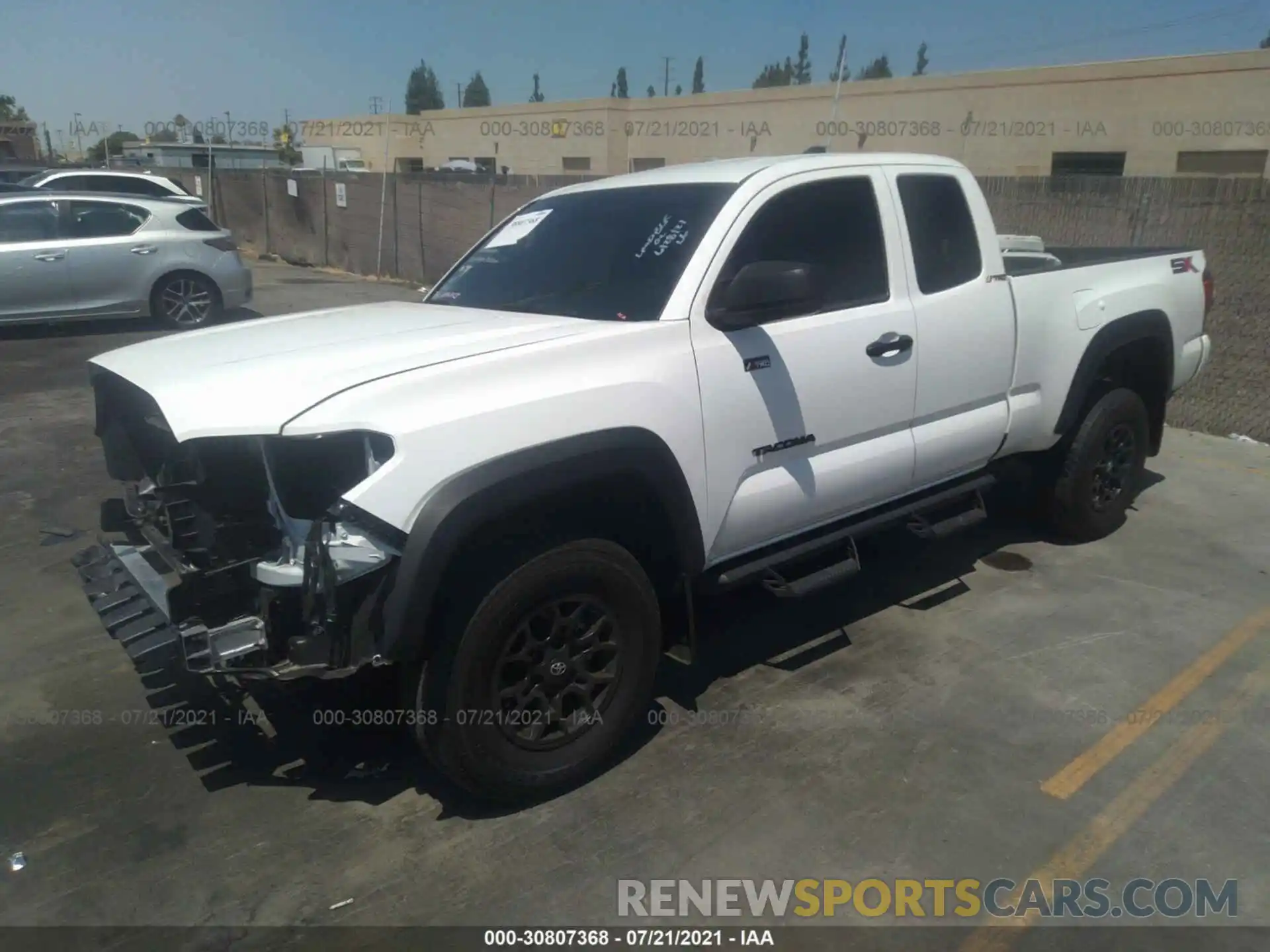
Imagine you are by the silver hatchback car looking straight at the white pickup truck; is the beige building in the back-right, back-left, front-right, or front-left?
back-left

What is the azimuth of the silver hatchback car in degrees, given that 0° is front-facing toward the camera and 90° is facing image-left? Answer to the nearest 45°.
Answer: approximately 90°

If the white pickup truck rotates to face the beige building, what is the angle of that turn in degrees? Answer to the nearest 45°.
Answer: approximately 135° to its right

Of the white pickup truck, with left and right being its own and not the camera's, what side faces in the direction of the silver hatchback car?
right

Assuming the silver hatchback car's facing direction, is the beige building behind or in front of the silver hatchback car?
behind

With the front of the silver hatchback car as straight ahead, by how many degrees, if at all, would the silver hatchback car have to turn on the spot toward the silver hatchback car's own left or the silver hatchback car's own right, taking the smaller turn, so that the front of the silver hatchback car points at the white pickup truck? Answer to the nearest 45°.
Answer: approximately 90° to the silver hatchback car's own left

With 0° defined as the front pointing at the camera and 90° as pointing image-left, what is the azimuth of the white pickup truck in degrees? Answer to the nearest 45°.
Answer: approximately 45°

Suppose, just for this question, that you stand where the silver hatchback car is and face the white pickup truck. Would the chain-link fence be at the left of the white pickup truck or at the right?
left
